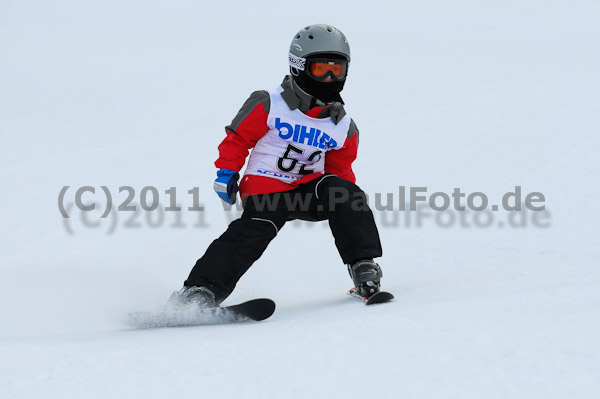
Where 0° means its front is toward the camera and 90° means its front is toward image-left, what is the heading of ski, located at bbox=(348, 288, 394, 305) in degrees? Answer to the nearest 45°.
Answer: approximately 315°

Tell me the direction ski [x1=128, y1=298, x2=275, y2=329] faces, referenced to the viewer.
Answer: facing to the right of the viewer

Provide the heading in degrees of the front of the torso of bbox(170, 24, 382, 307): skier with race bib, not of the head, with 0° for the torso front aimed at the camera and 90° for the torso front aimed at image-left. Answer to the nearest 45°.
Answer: approximately 315°
